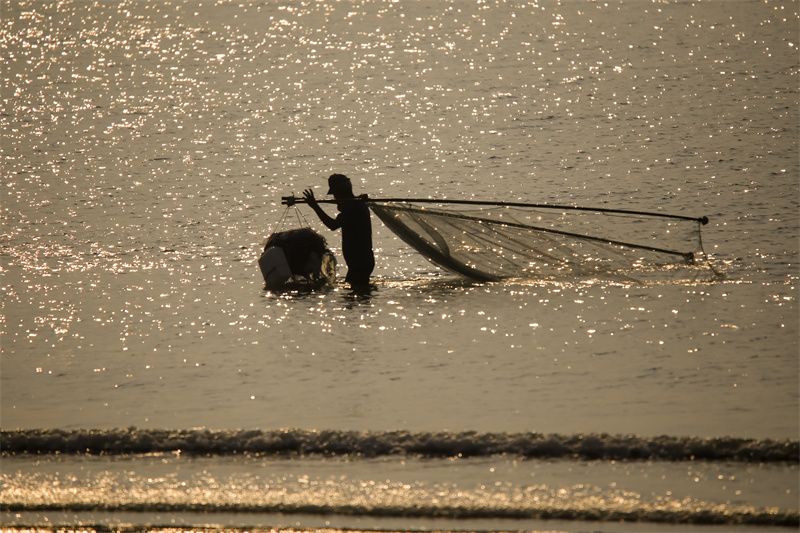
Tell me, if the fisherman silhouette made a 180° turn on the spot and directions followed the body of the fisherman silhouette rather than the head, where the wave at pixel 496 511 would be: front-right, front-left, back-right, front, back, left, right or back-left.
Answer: right

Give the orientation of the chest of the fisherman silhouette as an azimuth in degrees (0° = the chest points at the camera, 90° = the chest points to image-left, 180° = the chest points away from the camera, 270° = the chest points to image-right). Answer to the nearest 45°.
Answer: approximately 90°

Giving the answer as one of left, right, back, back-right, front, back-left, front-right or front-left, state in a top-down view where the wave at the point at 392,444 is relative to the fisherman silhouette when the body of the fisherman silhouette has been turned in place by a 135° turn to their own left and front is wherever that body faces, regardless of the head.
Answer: front-right
